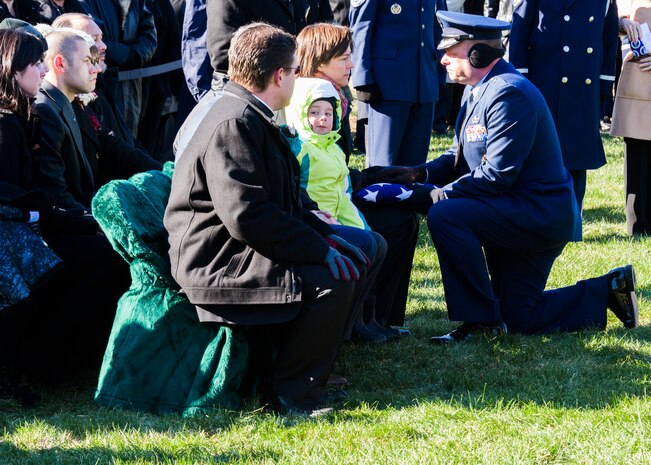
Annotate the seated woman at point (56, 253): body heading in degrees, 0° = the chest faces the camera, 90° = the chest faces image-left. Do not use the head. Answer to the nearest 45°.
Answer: approximately 270°

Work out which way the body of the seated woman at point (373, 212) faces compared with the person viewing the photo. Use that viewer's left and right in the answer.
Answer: facing to the right of the viewer

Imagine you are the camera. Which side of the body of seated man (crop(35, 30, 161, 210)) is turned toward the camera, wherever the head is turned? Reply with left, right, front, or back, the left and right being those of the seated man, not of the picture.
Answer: right

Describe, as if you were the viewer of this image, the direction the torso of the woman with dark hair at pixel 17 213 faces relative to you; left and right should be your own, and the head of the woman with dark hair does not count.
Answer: facing to the right of the viewer

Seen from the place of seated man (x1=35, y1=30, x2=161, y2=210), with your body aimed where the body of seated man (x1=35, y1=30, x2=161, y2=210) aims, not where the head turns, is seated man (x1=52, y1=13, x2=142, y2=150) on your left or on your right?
on your left

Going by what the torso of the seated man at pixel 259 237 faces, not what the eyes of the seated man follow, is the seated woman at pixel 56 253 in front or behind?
behind

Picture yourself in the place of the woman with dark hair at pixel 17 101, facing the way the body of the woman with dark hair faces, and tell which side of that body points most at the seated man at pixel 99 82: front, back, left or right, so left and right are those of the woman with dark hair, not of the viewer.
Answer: left

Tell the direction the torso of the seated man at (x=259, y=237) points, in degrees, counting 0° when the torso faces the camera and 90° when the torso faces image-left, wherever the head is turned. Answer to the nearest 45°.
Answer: approximately 270°

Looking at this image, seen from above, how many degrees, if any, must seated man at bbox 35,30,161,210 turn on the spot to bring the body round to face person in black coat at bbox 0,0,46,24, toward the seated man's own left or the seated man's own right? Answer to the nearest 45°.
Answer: approximately 90° to the seated man's own left
